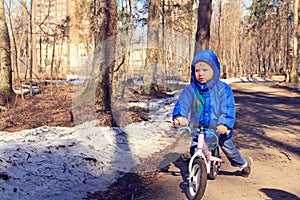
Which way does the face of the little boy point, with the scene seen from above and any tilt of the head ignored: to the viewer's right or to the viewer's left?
to the viewer's left

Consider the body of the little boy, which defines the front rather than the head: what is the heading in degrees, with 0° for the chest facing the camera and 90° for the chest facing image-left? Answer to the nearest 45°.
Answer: approximately 45°
